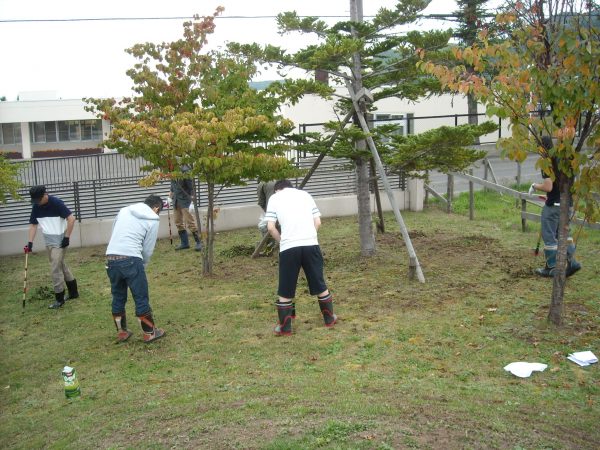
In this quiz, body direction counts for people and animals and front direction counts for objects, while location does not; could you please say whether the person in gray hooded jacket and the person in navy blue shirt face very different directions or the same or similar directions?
very different directions

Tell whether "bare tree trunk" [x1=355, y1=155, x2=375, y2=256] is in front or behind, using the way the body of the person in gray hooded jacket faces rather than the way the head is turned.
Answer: in front

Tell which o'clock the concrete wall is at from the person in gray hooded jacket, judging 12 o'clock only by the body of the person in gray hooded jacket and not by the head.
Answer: The concrete wall is roughly at 11 o'clock from the person in gray hooded jacket.

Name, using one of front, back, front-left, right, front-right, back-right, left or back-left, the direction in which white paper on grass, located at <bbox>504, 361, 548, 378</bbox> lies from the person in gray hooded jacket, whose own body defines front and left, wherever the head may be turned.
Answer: right

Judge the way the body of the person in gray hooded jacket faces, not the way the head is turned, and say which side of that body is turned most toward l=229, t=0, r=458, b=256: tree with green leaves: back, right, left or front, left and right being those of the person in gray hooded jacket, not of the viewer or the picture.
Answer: front

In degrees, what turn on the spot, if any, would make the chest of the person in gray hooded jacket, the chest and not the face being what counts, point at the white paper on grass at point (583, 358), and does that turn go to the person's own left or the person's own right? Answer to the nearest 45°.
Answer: approximately 90° to the person's own right

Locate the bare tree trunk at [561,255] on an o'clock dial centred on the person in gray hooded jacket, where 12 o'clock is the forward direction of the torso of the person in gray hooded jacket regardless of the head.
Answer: The bare tree trunk is roughly at 2 o'clock from the person in gray hooded jacket.

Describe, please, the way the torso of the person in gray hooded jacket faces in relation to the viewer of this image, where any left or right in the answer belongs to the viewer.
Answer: facing away from the viewer and to the right of the viewer

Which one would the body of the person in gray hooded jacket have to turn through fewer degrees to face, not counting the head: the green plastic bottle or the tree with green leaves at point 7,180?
the tree with green leaves

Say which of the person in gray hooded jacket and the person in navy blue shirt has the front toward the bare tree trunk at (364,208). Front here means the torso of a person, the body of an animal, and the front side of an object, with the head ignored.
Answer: the person in gray hooded jacket

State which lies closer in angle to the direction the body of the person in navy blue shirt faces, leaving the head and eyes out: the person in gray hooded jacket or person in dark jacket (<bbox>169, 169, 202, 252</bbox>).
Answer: the person in gray hooded jacket
